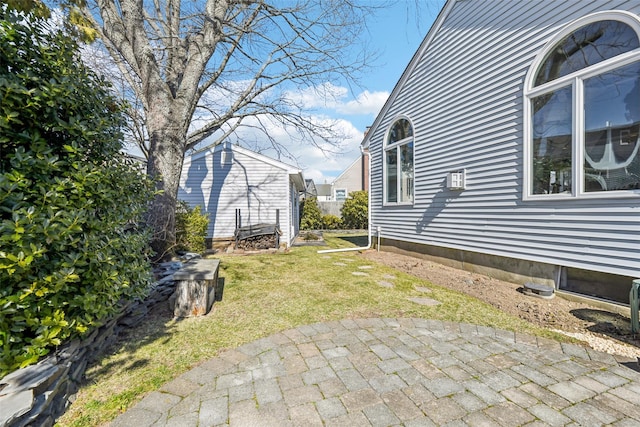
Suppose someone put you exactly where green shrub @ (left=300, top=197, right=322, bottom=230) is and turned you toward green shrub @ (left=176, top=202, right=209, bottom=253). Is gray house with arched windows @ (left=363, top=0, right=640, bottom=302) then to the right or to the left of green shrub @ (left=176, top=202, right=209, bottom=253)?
left

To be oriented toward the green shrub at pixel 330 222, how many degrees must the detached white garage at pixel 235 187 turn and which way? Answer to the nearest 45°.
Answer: approximately 45° to its left

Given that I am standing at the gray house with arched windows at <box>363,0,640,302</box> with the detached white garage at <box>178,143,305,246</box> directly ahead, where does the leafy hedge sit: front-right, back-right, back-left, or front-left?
front-left

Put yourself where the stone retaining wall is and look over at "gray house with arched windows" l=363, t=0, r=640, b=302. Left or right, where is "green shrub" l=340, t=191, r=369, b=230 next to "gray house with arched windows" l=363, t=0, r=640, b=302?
left

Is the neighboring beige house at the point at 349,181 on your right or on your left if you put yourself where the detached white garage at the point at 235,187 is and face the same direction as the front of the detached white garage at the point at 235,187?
on your left

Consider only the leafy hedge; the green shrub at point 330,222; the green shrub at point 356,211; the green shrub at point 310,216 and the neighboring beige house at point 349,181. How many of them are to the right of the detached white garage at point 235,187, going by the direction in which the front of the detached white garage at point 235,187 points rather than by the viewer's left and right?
1

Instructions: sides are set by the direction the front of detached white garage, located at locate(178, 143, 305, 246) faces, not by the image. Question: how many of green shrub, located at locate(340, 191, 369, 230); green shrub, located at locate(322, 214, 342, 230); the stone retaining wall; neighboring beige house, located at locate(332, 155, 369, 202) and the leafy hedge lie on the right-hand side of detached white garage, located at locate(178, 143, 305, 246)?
2

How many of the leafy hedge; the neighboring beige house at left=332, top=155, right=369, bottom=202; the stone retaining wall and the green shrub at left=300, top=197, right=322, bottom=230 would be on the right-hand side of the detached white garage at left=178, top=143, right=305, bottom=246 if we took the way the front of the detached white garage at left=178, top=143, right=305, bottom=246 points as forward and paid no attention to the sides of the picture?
2

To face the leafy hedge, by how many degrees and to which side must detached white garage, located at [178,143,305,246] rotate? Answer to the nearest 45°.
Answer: approximately 90° to its right

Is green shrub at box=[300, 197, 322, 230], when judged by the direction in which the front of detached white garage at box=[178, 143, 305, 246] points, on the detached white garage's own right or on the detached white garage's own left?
on the detached white garage's own left

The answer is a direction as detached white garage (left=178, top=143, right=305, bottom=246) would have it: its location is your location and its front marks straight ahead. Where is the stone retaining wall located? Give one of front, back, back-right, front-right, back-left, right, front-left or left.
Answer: right
